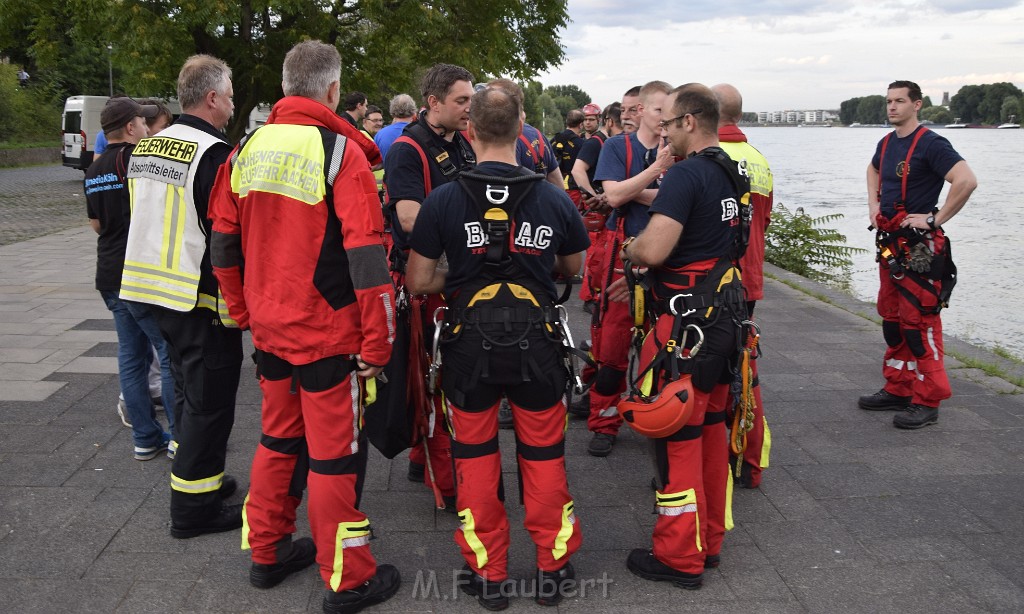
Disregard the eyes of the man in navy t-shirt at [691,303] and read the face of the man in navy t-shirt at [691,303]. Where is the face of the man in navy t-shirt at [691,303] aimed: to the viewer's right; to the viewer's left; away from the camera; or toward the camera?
to the viewer's left

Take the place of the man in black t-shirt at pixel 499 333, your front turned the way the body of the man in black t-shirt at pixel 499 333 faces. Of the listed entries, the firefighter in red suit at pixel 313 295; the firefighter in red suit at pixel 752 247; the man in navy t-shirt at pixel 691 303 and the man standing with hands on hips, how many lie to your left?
1

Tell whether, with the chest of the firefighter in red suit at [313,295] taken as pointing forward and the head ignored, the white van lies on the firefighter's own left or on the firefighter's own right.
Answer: on the firefighter's own left

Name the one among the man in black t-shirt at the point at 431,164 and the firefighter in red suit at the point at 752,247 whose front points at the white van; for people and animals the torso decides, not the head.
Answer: the firefighter in red suit

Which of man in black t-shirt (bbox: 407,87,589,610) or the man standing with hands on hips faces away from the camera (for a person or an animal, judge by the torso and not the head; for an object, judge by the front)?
the man in black t-shirt

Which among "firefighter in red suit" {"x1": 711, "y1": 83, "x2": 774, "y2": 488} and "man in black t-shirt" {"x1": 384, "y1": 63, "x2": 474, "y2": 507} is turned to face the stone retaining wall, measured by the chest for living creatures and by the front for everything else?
the firefighter in red suit

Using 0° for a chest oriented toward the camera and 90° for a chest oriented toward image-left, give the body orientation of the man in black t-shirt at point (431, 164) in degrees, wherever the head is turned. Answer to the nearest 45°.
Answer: approximately 315°

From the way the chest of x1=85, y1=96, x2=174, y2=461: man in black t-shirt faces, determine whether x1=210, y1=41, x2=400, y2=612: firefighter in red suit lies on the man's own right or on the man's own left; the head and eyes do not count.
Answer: on the man's own right

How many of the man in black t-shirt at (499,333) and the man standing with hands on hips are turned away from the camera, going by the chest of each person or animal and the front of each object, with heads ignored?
1

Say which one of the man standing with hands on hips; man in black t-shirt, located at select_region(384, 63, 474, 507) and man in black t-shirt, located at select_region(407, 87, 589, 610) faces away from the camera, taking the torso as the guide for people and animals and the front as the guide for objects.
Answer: man in black t-shirt, located at select_region(407, 87, 589, 610)

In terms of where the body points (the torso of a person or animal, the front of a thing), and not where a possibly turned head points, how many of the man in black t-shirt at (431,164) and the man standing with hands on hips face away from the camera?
0

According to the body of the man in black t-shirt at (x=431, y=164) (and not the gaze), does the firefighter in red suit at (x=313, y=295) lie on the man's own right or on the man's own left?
on the man's own right

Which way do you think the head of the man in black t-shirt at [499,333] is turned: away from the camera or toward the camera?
away from the camera

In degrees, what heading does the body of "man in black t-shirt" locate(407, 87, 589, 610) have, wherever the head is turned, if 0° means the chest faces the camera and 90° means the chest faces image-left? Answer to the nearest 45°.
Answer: approximately 180°

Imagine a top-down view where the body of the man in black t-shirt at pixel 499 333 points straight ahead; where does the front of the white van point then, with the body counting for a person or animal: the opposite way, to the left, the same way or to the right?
the same way
